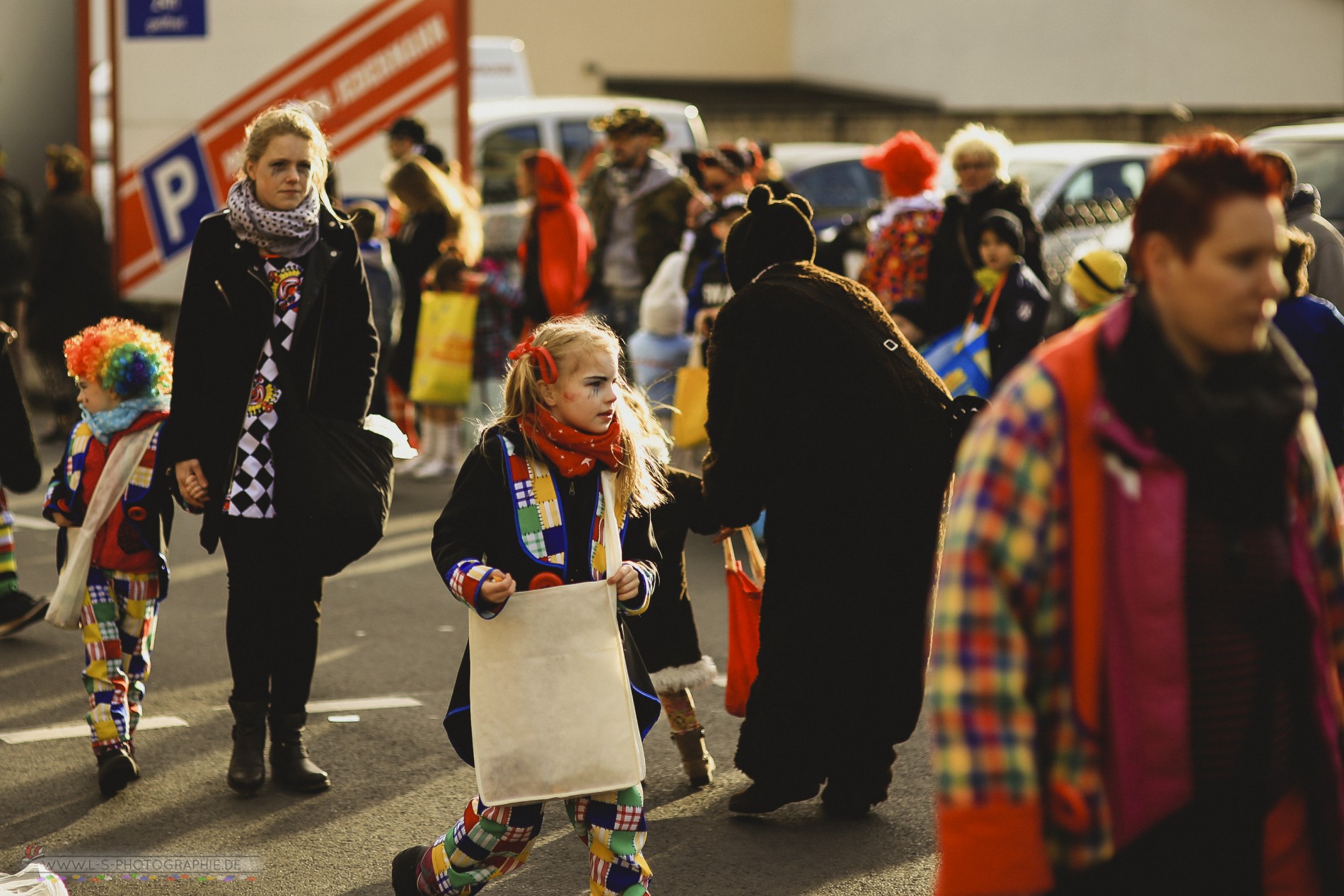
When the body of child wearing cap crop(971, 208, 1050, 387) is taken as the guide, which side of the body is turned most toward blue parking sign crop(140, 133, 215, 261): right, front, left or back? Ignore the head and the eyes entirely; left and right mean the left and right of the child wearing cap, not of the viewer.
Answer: right

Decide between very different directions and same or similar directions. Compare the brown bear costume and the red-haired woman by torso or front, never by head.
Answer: very different directions

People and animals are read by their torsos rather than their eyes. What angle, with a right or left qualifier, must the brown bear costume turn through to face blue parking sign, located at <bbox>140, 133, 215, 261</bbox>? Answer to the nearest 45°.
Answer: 0° — it already faces it

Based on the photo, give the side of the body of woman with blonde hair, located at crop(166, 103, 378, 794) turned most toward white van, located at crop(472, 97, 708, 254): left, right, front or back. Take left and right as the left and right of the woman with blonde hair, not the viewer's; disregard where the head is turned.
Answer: back

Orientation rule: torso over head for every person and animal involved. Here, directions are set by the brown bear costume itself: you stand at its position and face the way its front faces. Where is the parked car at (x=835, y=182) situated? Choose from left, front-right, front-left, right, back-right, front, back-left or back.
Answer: front-right

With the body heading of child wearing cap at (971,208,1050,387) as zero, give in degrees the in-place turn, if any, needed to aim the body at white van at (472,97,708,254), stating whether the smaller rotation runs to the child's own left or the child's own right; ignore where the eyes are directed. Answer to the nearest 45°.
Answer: approximately 90° to the child's own right

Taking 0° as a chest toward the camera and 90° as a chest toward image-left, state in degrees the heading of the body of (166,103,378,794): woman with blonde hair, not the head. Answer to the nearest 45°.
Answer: approximately 0°

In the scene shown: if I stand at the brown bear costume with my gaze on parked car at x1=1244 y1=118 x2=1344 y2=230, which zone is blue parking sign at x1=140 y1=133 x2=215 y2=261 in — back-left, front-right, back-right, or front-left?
front-left

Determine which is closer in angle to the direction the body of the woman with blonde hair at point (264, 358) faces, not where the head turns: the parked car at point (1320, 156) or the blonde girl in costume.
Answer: the blonde girl in costume

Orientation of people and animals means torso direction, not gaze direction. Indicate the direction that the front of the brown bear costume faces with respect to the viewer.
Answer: facing away from the viewer and to the left of the viewer

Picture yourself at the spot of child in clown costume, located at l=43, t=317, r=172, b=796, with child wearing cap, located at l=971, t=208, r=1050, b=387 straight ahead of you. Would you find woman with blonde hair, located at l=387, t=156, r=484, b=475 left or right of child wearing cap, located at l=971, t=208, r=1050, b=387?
left

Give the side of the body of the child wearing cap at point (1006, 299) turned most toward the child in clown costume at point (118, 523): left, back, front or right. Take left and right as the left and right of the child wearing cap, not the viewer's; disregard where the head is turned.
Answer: front
